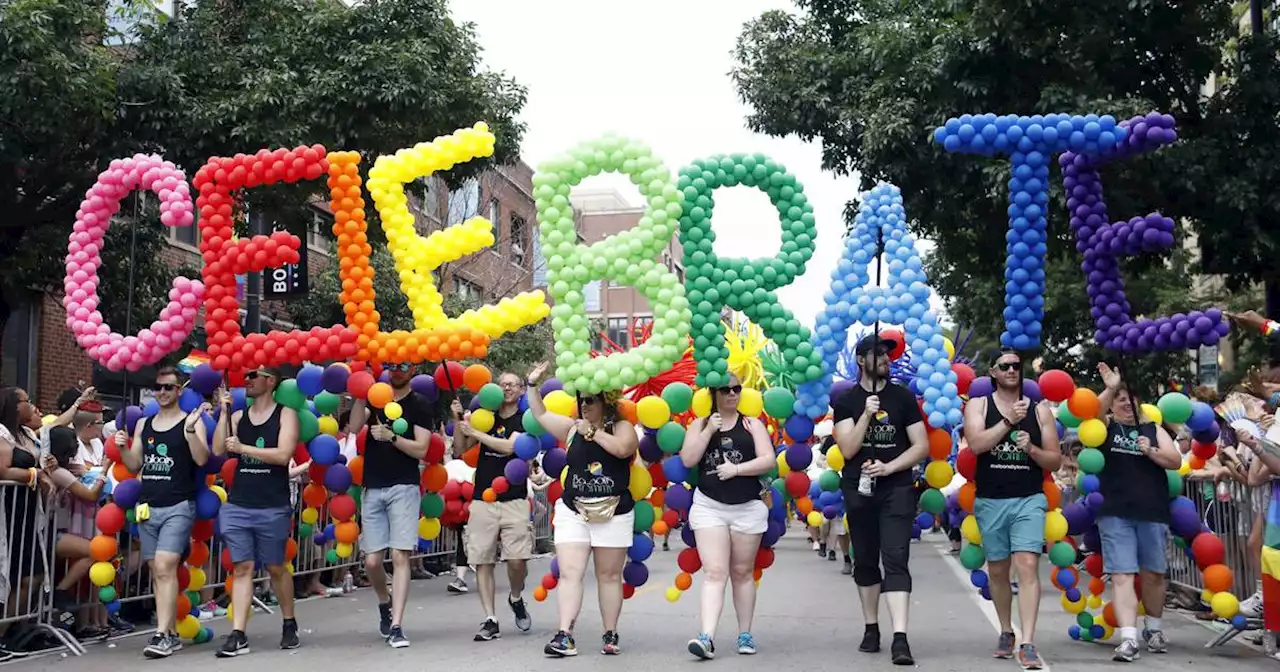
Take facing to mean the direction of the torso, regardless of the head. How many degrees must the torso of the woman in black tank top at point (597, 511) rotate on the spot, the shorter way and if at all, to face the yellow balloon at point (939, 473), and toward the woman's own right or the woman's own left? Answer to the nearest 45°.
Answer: approximately 90° to the woman's own left

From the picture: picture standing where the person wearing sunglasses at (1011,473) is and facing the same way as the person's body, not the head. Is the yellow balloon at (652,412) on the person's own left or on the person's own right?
on the person's own right

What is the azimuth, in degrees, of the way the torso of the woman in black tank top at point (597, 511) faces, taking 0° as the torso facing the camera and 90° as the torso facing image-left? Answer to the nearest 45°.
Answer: approximately 0°

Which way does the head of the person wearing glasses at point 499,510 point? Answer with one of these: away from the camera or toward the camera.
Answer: toward the camera

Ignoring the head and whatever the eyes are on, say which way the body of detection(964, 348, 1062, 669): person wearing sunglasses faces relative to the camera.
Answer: toward the camera

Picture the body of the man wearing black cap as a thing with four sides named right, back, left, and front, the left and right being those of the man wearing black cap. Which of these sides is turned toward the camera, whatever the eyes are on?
front

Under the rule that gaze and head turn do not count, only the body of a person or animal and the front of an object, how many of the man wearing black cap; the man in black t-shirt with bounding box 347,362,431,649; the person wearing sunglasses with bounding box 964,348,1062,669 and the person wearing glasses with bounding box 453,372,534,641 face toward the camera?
4

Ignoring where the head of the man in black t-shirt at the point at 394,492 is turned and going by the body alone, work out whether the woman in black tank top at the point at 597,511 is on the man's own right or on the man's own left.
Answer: on the man's own left

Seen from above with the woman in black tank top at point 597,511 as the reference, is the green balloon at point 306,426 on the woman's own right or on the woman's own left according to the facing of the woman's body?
on the woman's own right

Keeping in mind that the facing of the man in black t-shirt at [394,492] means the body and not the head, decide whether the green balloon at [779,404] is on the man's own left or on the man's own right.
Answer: on the man's own left

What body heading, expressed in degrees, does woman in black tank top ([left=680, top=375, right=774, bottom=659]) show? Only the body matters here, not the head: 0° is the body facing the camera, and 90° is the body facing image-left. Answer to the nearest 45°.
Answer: approximately 0°

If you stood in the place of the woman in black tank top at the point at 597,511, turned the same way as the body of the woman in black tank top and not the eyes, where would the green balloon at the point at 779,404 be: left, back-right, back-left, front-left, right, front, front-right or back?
left

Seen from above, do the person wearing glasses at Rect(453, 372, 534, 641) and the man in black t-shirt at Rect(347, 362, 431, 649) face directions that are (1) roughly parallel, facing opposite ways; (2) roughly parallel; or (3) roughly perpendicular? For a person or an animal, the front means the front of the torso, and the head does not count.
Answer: roughly parallel

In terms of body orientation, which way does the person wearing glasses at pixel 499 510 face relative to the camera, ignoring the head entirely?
toward the camera

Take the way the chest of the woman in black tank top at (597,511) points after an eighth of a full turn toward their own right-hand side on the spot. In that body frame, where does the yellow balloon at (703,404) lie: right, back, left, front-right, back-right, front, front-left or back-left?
back-left
